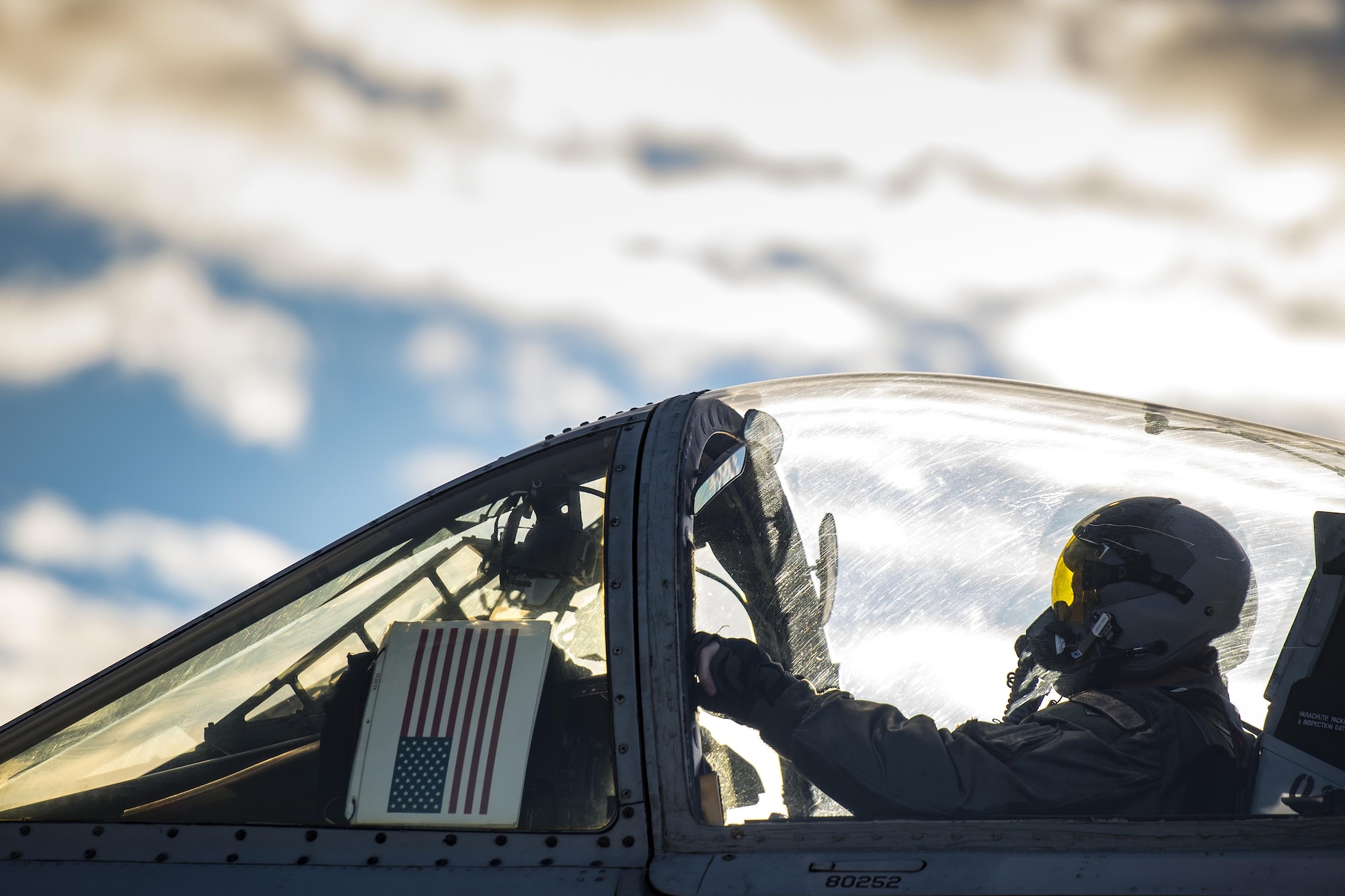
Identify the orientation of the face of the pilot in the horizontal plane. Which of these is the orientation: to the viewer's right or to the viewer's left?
to the viewer's left

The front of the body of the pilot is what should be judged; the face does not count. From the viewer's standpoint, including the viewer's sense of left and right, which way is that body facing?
facing to the left of the viewer
